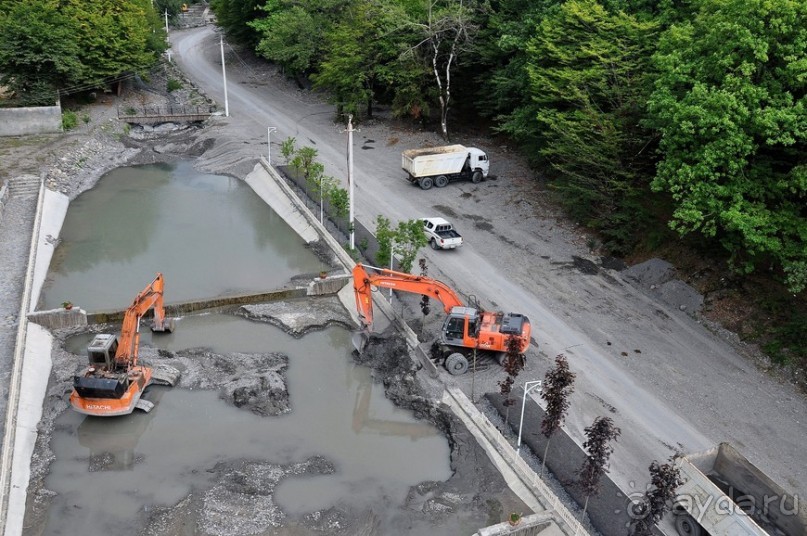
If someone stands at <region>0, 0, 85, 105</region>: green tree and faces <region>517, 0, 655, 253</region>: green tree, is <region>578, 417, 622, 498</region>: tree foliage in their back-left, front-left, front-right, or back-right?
front-right

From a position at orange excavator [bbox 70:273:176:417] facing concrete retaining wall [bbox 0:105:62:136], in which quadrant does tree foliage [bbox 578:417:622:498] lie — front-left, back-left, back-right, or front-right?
back-right

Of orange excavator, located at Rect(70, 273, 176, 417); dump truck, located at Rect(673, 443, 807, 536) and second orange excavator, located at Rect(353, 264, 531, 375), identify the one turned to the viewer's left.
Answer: the second orange excavator

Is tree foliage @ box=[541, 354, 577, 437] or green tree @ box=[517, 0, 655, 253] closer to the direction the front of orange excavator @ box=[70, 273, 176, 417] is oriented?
the green tree

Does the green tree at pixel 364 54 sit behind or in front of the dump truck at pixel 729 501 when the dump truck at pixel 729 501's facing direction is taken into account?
behind

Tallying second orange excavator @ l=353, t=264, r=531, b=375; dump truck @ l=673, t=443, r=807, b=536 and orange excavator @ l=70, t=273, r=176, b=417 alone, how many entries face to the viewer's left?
1

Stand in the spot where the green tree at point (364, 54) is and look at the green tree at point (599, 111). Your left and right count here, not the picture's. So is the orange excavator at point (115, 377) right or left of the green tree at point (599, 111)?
right

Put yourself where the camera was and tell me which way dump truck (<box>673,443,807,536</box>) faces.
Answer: facing the viewer and to the right of the viewer

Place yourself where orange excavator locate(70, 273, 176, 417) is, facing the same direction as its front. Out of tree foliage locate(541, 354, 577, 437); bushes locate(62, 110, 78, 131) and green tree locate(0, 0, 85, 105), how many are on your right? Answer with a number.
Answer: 1

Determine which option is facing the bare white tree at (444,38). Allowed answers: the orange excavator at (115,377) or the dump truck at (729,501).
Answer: the orange excavator

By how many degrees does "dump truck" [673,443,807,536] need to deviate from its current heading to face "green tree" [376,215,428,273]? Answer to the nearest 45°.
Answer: approximately 180°

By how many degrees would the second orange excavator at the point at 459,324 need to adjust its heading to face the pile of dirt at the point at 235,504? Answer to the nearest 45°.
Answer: approximately 45° to its left

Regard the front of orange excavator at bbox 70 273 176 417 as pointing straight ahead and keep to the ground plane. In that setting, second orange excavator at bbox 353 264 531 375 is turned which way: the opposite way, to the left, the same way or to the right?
to the left

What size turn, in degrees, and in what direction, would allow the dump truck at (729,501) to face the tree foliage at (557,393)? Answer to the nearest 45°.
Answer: approximately 135° to its right

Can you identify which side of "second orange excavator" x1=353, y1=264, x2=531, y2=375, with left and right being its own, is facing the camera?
left

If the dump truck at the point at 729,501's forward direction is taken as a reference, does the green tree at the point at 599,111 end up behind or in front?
behind

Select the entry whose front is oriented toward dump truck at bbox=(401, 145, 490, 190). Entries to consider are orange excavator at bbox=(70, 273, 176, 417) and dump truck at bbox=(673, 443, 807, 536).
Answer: the orange excavator

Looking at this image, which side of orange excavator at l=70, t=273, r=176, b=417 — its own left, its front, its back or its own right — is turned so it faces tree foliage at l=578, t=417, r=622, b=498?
right
